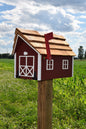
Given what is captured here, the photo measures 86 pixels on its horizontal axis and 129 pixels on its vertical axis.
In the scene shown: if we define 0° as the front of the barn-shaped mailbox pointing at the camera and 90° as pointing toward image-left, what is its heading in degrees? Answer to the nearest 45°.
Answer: approximately 45°
